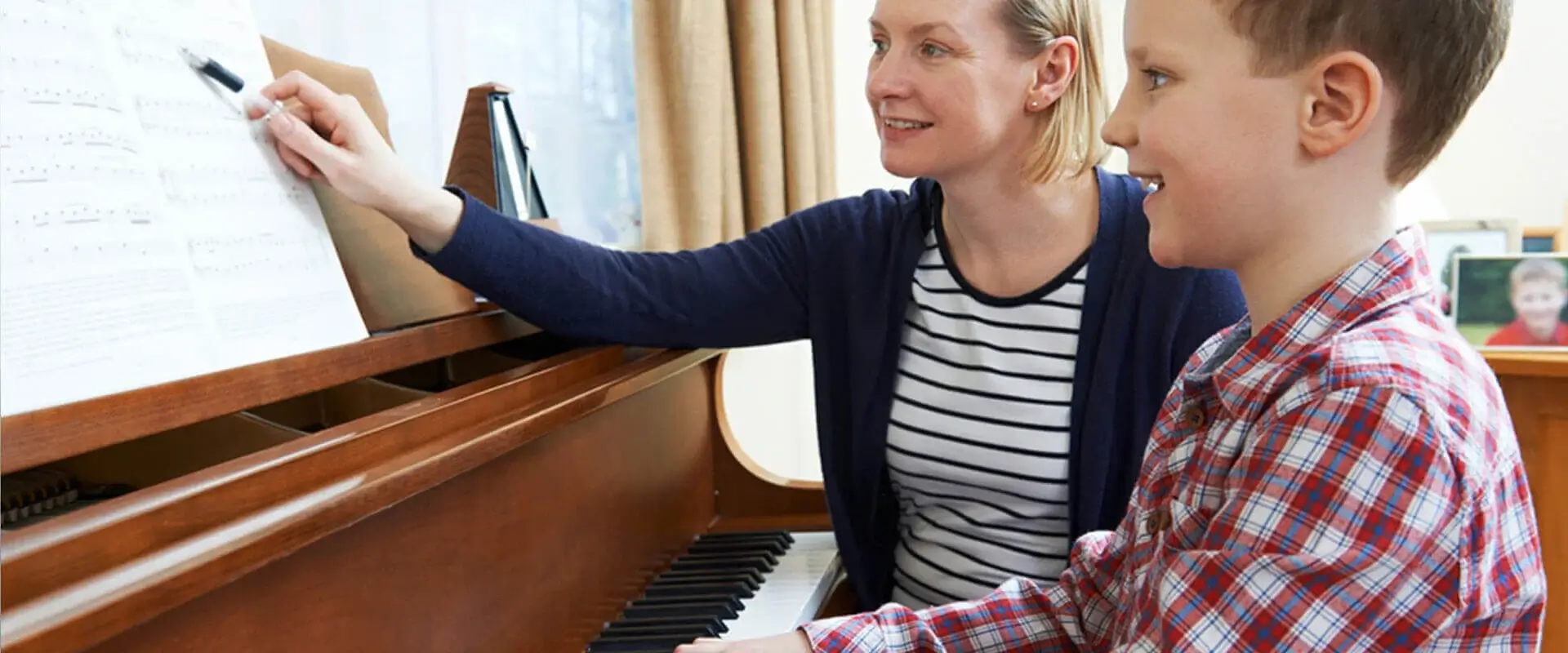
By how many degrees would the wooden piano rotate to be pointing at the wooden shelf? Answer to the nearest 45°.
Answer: approximately 45° to its left

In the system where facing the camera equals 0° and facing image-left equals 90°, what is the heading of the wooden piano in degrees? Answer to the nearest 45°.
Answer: approximately 315°

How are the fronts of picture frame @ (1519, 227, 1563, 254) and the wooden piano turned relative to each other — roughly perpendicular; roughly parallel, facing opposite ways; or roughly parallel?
roughly perpendicular

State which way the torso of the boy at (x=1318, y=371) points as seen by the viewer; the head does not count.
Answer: to the viewer's left

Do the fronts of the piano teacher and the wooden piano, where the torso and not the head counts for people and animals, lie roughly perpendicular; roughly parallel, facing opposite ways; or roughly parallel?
roughly perpendicular

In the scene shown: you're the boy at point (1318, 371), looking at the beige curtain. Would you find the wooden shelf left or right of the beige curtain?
right

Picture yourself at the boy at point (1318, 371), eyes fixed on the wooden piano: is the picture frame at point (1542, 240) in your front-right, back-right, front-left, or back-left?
back-right

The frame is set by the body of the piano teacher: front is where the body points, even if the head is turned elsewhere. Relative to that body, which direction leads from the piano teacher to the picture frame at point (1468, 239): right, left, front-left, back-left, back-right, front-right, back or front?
back

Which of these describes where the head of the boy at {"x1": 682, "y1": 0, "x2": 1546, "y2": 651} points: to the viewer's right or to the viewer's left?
to the viewer's left

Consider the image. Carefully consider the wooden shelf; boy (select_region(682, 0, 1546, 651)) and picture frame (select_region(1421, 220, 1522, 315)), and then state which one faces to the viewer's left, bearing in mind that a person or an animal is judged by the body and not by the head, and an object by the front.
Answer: the boy

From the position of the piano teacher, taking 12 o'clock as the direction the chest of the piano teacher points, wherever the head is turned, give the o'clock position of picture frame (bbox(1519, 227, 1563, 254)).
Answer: The picture frame is roughly at 6 o'clock from the piano teacher.

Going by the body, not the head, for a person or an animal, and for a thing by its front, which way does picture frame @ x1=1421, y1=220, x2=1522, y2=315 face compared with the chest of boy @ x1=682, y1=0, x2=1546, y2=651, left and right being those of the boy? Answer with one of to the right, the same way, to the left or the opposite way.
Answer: to the left

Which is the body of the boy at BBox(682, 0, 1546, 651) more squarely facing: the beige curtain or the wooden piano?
the wooden piano

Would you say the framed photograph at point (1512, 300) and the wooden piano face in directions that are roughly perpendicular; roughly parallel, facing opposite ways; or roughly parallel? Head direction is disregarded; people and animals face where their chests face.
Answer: roughly perpendicular

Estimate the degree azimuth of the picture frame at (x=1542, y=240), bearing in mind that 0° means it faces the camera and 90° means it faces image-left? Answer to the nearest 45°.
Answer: approximately 0°
